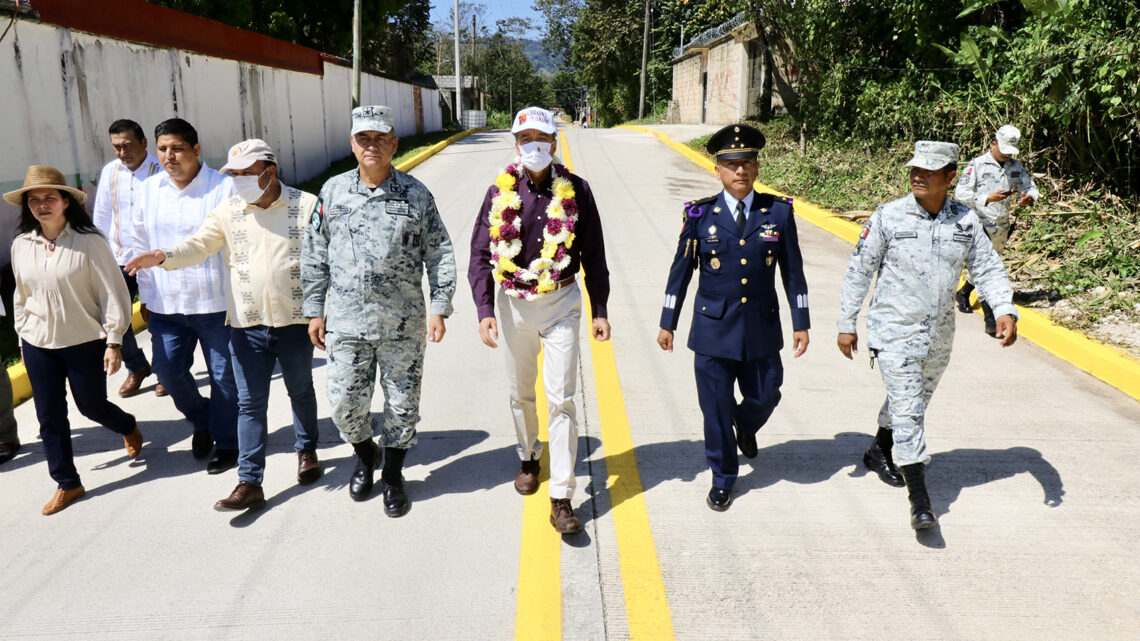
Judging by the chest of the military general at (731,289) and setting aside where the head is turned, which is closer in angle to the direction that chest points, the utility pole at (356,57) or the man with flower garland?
the man with flower garland

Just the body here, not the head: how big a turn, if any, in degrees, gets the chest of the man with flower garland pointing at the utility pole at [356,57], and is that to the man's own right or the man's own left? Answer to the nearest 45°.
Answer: approximately 180°

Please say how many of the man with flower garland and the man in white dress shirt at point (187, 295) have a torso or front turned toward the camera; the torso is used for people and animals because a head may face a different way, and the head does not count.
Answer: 2

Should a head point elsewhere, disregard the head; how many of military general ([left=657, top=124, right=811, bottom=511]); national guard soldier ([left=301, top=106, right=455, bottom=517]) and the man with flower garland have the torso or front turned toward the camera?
3

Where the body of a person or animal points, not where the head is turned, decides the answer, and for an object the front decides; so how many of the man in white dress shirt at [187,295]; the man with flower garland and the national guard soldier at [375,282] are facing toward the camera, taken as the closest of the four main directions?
3

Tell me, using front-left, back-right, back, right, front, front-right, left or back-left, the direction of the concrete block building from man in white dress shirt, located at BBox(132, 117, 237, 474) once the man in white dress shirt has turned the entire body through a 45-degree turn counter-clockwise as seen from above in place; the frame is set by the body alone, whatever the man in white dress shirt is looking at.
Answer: left

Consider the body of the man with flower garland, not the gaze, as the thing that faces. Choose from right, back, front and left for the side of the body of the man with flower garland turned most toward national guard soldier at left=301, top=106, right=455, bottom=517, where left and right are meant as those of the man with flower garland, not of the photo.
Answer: right

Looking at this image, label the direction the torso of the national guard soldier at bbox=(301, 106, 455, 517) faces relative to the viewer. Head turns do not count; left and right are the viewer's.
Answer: facing the viewer

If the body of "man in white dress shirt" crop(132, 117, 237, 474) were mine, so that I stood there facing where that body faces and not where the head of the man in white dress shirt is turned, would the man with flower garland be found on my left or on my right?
on my left

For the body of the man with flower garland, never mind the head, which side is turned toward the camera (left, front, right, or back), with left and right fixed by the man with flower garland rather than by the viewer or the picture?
front
